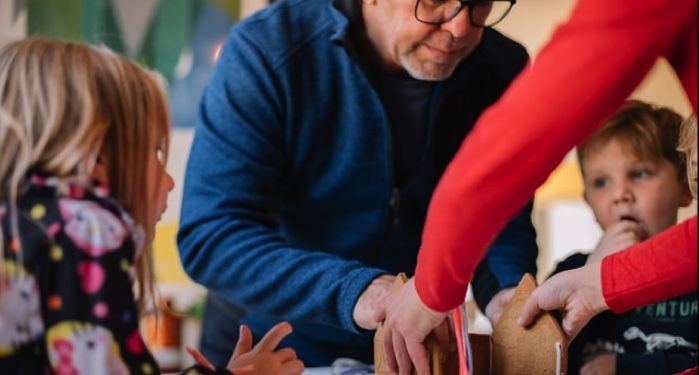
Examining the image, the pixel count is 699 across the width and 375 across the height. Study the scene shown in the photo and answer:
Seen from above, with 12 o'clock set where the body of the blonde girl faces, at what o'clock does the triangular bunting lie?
The triangular bunting is roughly at 9 o'clock from the blonde girl.

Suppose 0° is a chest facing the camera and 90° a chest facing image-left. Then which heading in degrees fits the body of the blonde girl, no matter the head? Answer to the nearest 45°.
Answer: approximately 270°
